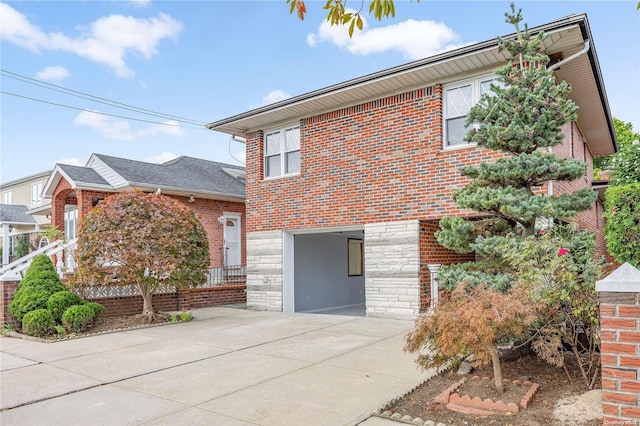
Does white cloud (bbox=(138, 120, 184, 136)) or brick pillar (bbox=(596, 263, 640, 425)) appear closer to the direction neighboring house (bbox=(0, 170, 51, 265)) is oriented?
the brick pillar

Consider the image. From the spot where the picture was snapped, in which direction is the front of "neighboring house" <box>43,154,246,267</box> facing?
facing the viewer and to the left of the viewer

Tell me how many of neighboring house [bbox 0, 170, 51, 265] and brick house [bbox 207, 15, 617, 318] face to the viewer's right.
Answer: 0

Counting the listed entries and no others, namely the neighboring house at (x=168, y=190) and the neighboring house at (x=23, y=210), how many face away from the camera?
0

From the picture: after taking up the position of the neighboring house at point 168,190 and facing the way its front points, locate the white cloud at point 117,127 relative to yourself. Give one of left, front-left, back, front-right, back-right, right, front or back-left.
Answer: back-right

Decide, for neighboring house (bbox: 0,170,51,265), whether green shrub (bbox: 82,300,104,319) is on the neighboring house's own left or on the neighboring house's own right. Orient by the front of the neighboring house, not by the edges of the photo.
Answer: on the neighboring house's own left

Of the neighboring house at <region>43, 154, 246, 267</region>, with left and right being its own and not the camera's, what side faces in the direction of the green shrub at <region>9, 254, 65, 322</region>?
front

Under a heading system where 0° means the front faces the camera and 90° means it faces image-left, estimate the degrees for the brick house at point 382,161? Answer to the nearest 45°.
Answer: approximately 45°

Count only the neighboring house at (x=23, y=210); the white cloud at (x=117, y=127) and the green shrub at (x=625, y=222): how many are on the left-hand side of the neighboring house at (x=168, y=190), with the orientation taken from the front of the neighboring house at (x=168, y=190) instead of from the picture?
1

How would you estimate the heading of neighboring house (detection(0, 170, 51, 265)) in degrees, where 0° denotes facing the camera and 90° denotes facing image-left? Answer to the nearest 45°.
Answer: approximately 45°

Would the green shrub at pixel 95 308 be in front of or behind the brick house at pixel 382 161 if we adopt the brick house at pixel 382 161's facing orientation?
in front
